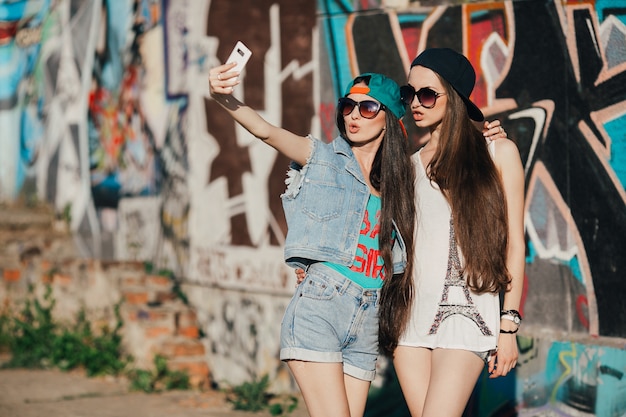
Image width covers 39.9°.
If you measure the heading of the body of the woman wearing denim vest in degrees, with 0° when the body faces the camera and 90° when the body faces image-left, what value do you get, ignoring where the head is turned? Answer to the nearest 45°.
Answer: approximately 315°

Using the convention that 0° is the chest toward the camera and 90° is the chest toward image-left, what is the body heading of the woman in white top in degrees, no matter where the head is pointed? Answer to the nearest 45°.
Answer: approximately 45°

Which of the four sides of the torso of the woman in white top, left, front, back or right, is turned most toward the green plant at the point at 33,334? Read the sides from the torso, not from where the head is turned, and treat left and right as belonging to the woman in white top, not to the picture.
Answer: right
